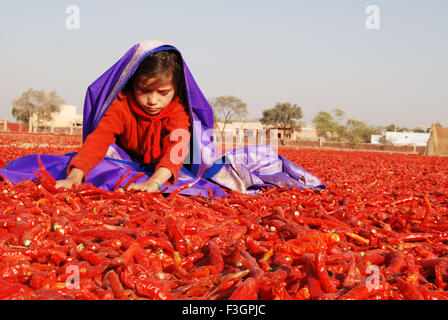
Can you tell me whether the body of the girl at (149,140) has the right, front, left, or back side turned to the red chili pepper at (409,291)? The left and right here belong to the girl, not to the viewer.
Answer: front

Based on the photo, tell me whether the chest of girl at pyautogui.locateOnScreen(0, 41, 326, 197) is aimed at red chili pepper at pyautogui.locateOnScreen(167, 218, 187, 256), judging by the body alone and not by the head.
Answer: yes

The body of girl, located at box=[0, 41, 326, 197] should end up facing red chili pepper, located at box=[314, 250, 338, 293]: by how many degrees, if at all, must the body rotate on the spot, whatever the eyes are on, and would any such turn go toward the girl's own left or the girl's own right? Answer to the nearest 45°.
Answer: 0° — they already face it

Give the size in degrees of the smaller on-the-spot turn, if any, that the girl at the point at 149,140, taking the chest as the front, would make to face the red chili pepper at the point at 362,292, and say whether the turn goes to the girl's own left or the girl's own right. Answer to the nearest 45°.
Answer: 0° — they already face it

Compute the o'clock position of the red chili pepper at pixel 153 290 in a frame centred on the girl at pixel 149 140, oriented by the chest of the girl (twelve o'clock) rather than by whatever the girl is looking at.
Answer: The red chili pepper is roughly at 12 o'clock from the girl.

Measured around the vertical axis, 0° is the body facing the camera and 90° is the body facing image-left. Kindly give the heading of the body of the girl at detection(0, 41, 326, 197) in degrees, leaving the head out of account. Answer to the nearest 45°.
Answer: approximately 0°

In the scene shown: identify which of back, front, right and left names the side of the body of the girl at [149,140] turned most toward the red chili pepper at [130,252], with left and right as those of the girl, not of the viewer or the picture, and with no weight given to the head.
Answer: front
